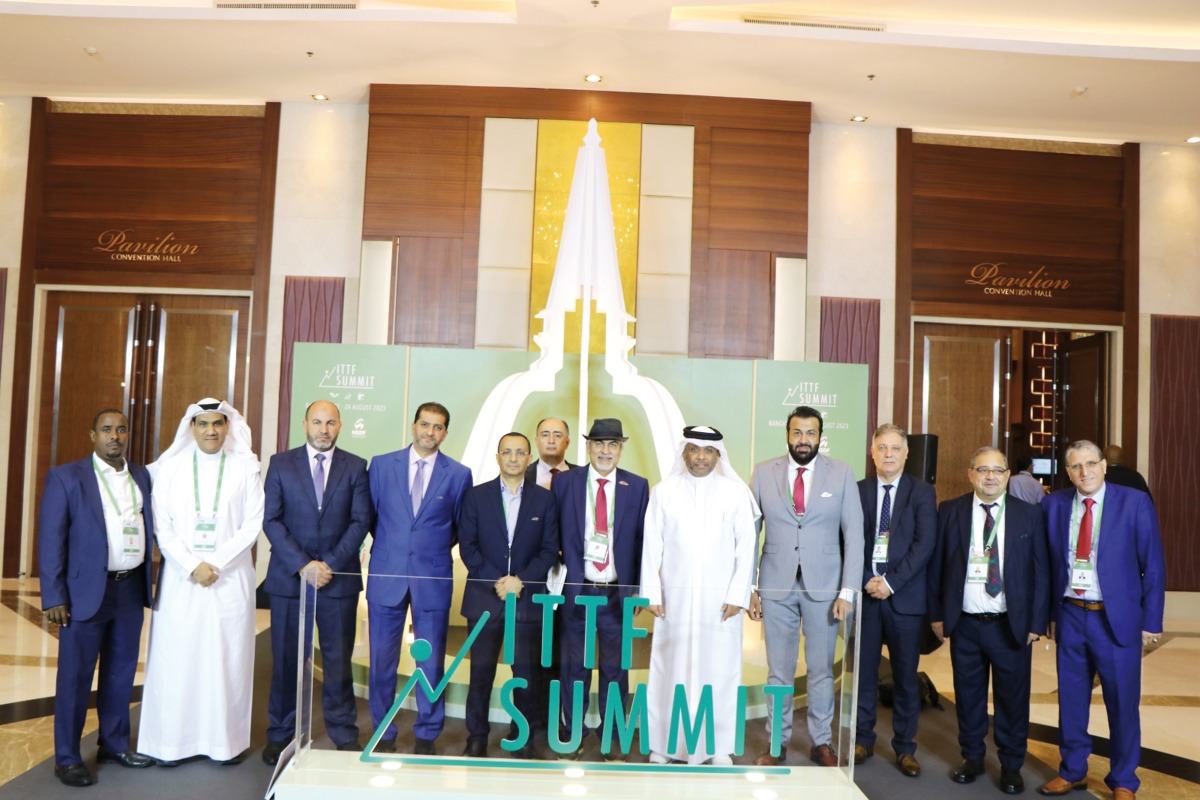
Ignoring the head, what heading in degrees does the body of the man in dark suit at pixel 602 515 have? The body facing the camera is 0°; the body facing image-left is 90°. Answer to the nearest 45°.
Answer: approximately 0°

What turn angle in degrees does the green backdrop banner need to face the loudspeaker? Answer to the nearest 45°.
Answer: approximately 90° to its left

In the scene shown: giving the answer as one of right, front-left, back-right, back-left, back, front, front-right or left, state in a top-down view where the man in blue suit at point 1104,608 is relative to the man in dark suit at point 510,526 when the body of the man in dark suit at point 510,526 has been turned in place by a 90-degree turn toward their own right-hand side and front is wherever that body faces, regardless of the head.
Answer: back
